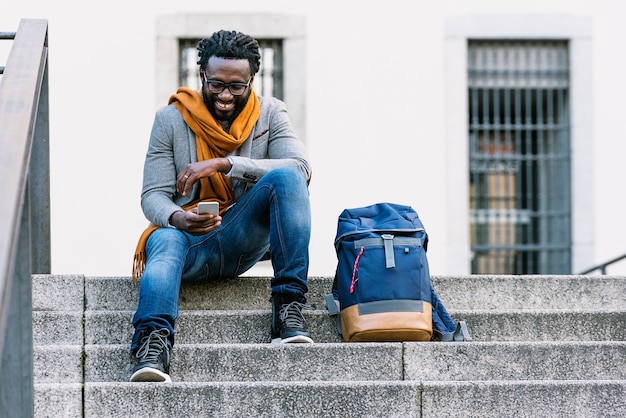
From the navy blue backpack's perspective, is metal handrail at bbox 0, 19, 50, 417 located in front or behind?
in front

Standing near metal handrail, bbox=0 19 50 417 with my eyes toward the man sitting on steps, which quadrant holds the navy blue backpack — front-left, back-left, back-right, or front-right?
front-right

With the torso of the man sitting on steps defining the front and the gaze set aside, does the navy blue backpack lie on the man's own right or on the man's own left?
on the man's own left

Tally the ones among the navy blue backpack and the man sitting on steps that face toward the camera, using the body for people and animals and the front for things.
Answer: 2

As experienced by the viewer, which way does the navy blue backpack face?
facing the viewer

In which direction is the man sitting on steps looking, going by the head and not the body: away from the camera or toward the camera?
toward the camera

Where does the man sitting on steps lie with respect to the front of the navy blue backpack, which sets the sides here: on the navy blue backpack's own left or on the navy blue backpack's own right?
on the navy blue backpack's own right

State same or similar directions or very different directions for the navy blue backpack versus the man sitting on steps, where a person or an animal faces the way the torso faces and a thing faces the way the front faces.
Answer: same or similar directions

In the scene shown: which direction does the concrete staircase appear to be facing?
toward the camera
